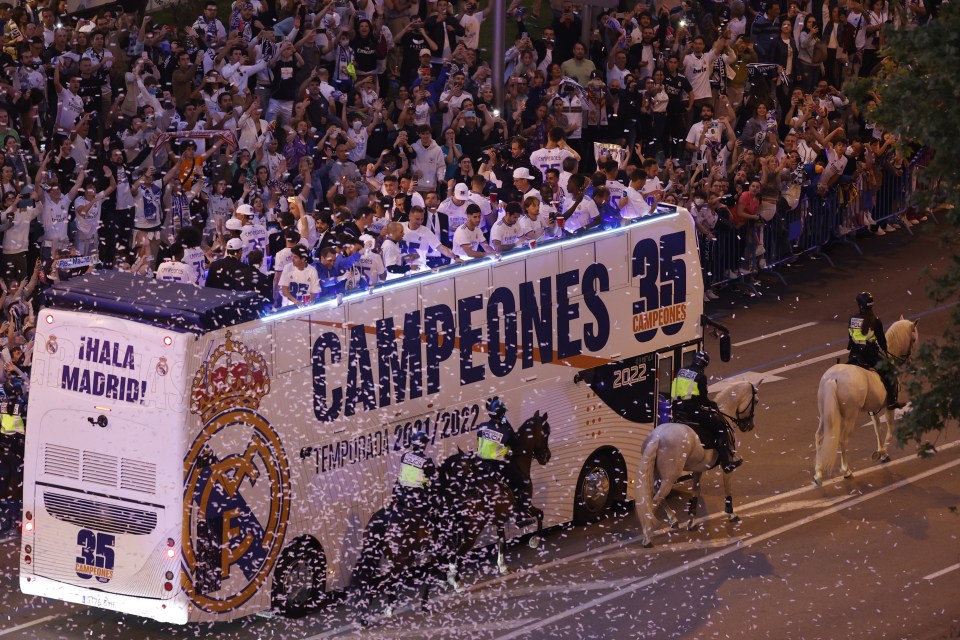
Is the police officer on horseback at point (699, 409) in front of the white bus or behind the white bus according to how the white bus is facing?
in front

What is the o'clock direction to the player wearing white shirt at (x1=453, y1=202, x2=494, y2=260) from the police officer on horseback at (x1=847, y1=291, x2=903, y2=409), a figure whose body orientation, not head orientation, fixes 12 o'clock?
The player wearing white shirt is roughly at 7 o'clock from the police officer on horseback.

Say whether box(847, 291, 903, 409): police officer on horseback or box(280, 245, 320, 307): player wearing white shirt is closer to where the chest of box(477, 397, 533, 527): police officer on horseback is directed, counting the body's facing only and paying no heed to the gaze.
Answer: the police officer on horseback

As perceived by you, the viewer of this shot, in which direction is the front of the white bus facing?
facing away from the viewer and to the right of the viewer

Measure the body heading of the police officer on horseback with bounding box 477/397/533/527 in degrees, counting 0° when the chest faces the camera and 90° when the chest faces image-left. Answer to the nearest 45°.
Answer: approximately 225°

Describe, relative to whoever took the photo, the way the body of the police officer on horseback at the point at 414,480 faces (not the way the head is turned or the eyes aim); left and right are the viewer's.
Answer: facing away from the viewer and to the right of the viewer

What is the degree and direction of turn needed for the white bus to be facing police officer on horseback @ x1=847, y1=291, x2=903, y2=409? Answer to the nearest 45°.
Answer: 0° — it already faces them

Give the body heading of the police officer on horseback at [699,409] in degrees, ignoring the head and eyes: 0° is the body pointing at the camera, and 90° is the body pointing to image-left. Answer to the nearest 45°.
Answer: approximately 225°

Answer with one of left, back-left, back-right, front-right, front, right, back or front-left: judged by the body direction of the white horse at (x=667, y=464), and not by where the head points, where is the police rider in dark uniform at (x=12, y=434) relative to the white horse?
back-left
